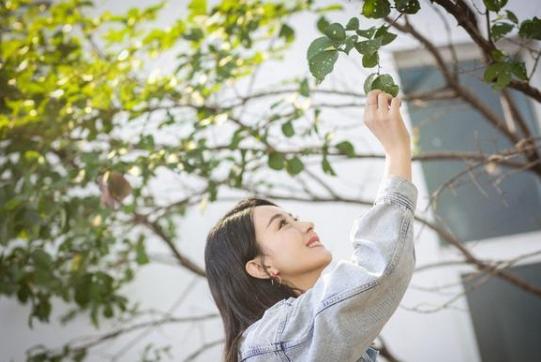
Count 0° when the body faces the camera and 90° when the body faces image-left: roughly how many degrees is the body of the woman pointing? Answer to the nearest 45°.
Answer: approximately 270°
